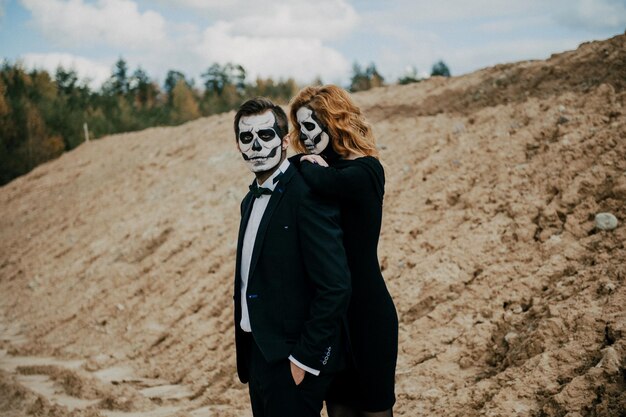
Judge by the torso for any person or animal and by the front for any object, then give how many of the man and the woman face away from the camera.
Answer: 0

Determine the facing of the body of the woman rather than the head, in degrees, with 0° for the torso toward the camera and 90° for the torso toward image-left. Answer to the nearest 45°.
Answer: approximately 90°

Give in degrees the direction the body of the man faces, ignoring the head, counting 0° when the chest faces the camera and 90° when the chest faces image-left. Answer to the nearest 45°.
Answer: approximately 45°
